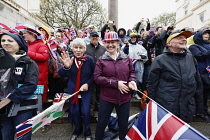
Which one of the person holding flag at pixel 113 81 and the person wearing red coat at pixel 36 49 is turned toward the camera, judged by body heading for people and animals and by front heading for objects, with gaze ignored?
the person holding flag at pixel 113 81

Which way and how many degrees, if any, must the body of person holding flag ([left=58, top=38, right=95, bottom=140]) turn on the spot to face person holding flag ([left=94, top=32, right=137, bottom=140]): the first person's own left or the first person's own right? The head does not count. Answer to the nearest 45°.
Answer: approximately 45° to the first person's own left

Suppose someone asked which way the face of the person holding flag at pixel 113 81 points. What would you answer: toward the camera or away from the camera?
toward the camera

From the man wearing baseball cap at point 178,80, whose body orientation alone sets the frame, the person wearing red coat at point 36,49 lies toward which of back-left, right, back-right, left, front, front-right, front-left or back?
back-right

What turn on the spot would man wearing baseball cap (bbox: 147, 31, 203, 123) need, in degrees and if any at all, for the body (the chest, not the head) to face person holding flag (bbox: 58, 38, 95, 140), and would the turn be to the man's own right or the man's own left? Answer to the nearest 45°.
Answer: approximately 135° to the man's own right

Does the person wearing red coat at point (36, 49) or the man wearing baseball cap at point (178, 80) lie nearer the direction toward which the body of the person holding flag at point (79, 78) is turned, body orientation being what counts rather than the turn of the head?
the man wearing baseball cap

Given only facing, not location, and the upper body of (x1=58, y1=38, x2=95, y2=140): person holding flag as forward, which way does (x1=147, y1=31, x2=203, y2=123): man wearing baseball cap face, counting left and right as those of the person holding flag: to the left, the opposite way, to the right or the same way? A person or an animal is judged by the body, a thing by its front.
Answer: the same way

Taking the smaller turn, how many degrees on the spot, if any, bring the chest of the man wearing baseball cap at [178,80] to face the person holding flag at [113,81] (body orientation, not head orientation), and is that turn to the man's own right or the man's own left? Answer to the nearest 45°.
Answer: approximately 135° to the man's own right

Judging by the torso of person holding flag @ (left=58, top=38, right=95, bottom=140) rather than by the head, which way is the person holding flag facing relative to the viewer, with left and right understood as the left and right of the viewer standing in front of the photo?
facing the viewer

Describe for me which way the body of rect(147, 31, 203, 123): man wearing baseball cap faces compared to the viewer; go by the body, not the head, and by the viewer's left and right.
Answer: facing the viewer and to the right of the viewer

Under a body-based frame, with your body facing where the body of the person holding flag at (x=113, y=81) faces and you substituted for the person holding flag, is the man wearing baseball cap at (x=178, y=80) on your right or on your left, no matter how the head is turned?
on your left

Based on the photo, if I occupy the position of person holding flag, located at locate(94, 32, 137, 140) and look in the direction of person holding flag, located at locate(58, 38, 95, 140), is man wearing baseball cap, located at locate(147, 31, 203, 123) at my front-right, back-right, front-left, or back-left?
back-right
